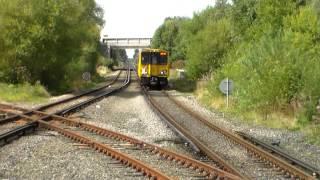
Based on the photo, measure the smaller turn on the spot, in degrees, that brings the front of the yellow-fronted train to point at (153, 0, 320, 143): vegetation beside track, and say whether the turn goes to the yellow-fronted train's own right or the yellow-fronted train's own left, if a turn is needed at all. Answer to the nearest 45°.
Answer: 0° — it already faces it

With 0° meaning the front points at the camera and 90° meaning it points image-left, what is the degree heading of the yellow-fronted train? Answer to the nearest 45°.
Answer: approximately 0°

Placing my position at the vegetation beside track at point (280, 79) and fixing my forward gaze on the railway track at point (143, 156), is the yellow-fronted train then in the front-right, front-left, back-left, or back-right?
back-right

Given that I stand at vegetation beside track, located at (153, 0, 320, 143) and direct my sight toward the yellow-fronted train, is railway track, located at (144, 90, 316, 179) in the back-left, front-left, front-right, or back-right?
back-left

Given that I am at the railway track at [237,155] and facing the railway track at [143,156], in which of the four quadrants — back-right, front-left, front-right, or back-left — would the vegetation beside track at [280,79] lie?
back-right

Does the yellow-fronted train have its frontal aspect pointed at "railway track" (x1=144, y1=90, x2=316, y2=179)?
yes

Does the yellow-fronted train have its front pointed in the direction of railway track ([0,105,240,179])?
yes
